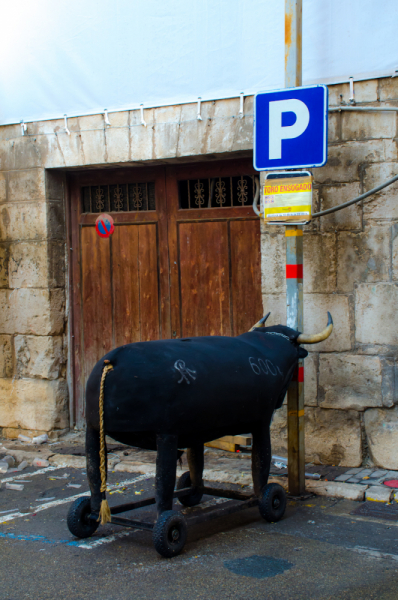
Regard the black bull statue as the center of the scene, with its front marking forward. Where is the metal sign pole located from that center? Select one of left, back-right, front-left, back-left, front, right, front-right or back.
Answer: front

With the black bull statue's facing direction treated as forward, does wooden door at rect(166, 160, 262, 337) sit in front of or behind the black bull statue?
in front

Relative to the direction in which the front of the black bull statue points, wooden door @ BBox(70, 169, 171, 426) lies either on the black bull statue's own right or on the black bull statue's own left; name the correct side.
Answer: on the black bull statue's own left

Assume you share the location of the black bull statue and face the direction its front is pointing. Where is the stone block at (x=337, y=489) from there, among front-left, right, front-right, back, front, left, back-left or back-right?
front

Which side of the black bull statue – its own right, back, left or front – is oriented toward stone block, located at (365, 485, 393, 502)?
front

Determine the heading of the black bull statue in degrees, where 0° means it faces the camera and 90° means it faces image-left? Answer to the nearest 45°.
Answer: approximately 225°

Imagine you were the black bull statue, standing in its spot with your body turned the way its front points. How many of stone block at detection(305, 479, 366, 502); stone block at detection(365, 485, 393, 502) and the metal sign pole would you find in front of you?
3
